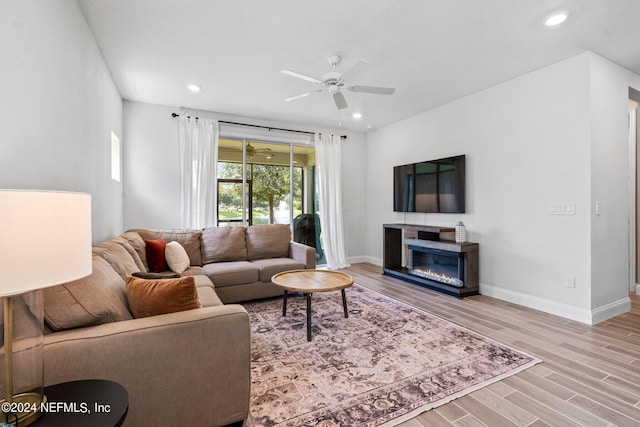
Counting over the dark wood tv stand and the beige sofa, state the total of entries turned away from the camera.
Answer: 0

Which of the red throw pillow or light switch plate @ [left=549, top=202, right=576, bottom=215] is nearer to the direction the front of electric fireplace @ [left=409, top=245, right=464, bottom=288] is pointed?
the red throw pillow

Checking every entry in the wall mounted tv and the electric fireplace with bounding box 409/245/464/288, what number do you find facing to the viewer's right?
0

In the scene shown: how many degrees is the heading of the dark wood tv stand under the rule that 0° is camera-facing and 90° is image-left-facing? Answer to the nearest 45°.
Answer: approximately 45°

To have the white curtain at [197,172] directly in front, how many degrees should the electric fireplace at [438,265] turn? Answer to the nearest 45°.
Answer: approximately 45° to its right

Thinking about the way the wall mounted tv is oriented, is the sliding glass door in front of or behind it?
in front

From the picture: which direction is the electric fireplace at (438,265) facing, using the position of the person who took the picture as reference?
facing the viewer and to the left of the viewer

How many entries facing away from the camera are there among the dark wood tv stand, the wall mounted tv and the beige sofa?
0

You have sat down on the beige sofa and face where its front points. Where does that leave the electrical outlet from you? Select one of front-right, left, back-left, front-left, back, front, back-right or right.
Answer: front-left

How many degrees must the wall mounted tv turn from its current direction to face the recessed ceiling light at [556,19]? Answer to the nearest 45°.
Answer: approximately 90° to its left

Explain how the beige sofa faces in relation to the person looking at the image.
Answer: facing the viewer and to the right of the viewer

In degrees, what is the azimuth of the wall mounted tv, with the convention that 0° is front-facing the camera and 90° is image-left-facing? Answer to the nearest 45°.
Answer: approximately 45°

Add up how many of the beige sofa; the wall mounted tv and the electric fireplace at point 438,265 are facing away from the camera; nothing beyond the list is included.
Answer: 0

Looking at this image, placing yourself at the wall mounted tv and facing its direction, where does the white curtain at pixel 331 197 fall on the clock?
The white curtain is roughly at 2 o'clock from the wall mounted tv.
